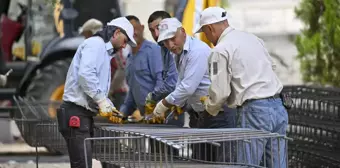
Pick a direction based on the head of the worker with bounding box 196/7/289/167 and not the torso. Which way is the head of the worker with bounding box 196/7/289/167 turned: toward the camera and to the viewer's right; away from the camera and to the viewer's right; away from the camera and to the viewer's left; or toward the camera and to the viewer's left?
away from the camera and to the viewer's left

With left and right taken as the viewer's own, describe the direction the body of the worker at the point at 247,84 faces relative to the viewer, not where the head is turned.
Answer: facing away from the viewer and to the left of the viewer

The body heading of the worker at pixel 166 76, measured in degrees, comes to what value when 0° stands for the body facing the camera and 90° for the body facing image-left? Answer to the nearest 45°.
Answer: approximately 45°

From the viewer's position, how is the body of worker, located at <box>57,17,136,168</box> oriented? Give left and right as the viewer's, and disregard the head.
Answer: facing to the right of the viewer

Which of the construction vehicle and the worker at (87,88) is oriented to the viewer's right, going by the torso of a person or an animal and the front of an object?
the worker

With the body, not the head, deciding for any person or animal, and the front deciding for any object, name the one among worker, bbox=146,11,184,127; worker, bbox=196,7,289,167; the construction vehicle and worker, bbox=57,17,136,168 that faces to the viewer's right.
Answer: worker, bbox=57,17,136,168
